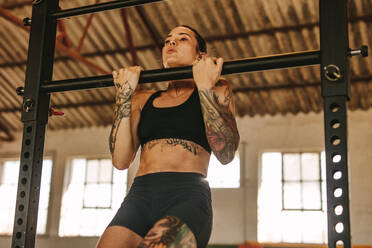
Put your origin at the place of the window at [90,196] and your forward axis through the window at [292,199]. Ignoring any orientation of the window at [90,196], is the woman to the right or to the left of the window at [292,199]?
right

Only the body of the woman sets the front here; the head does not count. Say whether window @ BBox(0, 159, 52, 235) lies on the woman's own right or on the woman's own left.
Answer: on the woman's own right

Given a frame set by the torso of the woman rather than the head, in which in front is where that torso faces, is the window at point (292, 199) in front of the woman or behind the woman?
behind

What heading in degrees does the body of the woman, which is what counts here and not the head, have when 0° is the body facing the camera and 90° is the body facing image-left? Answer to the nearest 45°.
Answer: approximately 45°

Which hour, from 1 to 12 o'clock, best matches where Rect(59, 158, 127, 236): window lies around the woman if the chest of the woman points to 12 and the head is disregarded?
The window is roughly at 4 o'clock from the woman.
